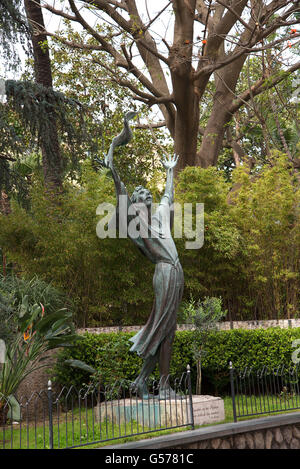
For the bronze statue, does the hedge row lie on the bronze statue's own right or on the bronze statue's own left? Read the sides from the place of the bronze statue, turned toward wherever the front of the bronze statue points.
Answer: on the bronze statue's own left

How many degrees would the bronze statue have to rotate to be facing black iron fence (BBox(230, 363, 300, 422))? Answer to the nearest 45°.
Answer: approximately 90° to its left

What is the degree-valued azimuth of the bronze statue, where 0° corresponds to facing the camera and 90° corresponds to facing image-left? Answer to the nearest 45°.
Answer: approximately 315°

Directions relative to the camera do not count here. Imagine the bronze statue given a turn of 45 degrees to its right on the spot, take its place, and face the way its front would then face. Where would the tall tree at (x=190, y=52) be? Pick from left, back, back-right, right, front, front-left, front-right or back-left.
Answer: back

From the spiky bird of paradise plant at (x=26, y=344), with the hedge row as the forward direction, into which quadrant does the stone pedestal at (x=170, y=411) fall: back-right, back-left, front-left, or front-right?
front-right
